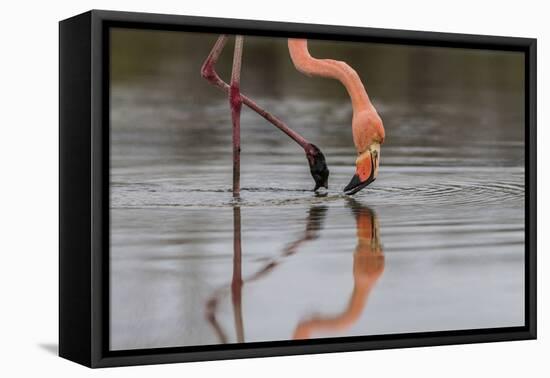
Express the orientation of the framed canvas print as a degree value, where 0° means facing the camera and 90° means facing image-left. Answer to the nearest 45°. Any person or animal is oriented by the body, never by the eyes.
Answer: approximately 315°
